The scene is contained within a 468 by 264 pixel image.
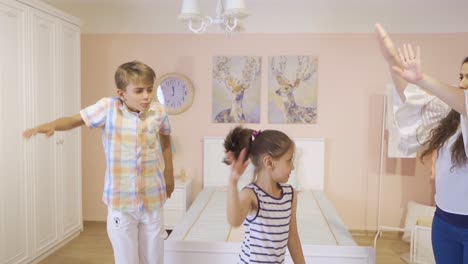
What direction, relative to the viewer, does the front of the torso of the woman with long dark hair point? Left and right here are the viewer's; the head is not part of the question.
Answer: facing the viewer and to the left of the viewer

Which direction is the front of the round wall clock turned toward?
toward the camera

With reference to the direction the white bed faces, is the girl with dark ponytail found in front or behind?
in front

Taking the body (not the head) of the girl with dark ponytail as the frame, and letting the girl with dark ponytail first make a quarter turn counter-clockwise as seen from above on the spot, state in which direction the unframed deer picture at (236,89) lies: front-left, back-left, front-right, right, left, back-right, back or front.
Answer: front-left

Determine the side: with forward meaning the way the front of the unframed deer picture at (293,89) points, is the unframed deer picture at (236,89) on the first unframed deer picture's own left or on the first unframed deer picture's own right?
on the first unframed deer picture's own right

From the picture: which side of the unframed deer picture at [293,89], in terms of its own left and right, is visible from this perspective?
front

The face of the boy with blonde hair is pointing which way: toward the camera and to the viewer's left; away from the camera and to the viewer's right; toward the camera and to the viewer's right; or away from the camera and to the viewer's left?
toward the camera and to the viewer's right

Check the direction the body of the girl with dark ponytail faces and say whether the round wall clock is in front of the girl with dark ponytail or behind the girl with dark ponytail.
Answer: behind

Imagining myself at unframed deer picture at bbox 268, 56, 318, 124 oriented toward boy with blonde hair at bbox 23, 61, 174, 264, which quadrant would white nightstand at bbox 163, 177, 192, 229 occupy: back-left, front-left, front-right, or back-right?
front-right

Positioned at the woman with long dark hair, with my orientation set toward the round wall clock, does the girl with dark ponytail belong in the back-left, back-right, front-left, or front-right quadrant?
front-left

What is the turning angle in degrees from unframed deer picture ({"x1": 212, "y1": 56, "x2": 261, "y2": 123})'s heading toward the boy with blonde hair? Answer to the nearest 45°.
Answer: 0° — it already faces them
